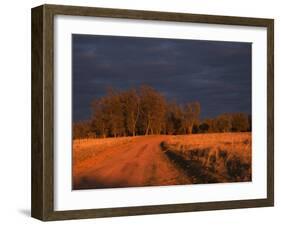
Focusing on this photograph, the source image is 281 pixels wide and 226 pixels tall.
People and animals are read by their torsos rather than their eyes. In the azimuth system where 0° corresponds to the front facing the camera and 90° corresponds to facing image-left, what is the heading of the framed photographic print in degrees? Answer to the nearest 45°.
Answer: approximately 315°
